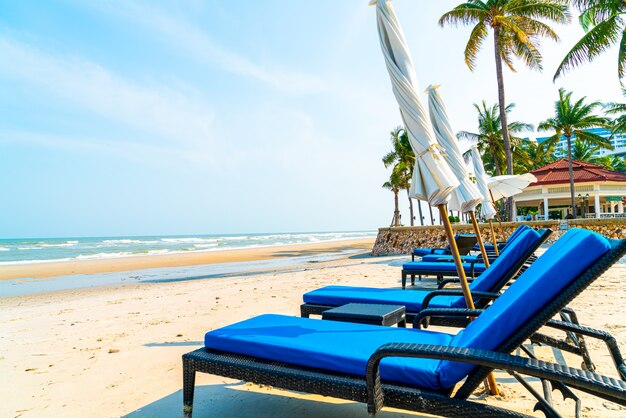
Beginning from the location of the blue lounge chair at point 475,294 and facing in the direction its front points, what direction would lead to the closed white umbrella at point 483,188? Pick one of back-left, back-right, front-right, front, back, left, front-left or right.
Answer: right

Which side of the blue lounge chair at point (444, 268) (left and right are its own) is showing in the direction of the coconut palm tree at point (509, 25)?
right

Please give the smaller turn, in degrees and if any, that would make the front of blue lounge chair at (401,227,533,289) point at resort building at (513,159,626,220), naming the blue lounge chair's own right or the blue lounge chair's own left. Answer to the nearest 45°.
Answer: approximately 90° to the blue lounge chair's own right

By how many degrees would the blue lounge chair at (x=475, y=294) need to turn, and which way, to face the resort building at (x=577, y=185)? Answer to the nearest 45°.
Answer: approximately 90° to its right

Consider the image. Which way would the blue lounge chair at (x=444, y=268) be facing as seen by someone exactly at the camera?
facing to the left of the viewer

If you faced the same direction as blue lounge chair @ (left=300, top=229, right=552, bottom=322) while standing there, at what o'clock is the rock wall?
The rock wall is roughly at 3 o'clock from the blue lounge chair.

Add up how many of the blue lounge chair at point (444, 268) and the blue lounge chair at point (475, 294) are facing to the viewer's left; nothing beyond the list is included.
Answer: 2

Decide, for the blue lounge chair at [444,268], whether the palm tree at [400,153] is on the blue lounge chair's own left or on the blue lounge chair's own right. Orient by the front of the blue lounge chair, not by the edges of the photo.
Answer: on the blue lounge chair's own right

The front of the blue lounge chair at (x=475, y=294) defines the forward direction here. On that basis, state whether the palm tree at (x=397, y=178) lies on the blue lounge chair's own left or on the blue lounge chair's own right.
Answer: on the blue lounge chair's own right

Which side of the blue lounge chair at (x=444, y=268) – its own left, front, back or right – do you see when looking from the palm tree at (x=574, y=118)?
right

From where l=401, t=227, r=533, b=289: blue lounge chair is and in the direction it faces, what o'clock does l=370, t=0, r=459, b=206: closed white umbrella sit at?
The closed white umbrella is roughly at 9 o'clock from the blue lounge chair.

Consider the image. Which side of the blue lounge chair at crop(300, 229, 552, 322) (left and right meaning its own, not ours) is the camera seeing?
left
